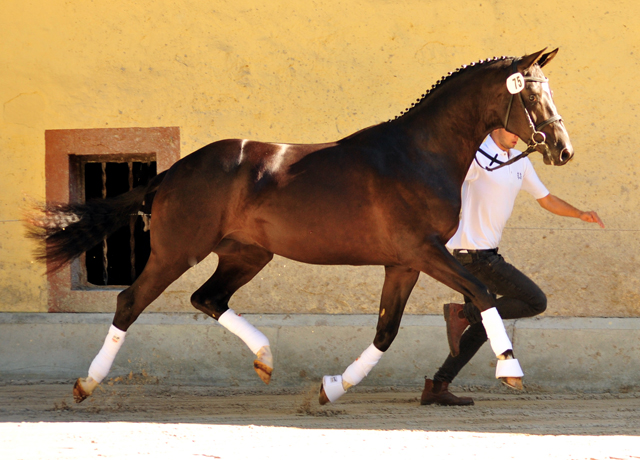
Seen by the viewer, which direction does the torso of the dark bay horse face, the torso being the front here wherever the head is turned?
to the viewer's right
